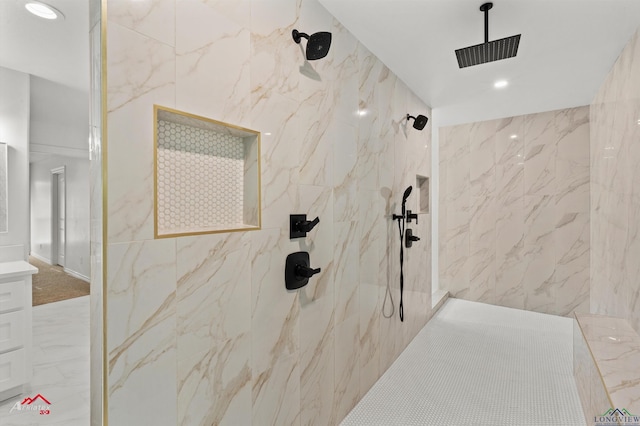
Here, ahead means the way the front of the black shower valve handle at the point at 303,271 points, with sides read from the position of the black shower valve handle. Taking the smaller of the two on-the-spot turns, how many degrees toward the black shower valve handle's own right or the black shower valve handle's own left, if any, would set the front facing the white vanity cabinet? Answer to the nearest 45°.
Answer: approximately 135° to the black shower valve handle's own right

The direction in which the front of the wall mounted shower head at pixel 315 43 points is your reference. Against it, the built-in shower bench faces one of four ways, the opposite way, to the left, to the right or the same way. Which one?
the opposite way

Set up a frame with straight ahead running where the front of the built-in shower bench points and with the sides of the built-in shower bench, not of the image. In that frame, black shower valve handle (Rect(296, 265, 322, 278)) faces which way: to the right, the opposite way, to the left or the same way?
the opposite way

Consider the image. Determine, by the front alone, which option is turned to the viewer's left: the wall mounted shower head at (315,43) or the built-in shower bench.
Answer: the built-in shower bench

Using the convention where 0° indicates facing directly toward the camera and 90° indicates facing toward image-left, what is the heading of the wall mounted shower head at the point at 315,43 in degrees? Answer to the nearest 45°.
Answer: approximately 315°

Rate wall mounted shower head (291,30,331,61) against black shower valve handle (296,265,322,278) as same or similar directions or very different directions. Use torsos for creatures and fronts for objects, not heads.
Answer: same or similar directions

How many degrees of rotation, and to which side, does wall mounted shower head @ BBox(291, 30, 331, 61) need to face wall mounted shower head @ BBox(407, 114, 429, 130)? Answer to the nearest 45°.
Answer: approximately 90° to its left

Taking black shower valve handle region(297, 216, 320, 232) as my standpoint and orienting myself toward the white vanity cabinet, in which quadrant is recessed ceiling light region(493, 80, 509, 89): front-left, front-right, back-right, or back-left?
back-right

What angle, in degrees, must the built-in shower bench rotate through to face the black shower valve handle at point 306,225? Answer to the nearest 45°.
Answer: approximately 45° to its left

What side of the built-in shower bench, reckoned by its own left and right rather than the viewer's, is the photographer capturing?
left

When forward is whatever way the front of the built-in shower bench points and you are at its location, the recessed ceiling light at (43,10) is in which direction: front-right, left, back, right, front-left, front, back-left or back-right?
front-left

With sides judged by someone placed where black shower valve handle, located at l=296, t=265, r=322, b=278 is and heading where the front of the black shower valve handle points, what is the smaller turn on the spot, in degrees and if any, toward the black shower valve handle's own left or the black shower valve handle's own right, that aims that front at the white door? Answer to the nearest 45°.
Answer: approximately 180°

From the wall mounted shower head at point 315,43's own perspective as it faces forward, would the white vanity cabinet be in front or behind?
behind

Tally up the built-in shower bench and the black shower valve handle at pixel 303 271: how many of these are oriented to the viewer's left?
1

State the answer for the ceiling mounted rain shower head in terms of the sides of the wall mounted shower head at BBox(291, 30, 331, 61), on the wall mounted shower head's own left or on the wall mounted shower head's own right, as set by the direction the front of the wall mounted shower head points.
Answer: on the wall mounted shower head's own left
